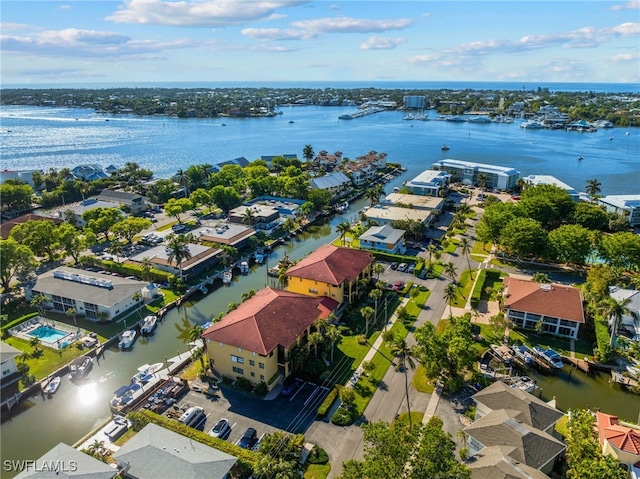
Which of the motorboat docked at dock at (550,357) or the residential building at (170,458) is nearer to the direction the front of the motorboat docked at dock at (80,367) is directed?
the motorboat docked at dock

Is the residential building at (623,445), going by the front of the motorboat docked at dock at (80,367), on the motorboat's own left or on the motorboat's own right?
on the motorboat's own right

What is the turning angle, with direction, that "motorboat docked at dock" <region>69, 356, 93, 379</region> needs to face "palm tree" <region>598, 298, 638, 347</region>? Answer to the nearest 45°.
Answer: approximately 90° to its right

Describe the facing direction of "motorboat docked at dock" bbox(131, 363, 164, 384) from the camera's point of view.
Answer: facing away from the viewer and to the right of the viewer

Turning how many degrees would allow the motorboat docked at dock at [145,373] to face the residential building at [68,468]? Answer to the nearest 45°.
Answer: approximately 135° to its right

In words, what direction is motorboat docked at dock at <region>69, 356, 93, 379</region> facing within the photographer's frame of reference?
facing away from the viewer and to the right of the viewer

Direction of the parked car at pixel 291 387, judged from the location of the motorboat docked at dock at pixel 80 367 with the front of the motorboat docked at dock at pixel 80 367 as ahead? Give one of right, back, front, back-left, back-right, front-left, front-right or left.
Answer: right

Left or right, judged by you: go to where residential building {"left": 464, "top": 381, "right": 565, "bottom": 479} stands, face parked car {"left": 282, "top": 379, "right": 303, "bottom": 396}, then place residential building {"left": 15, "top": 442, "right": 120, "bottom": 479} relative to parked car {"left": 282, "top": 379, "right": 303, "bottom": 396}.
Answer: left

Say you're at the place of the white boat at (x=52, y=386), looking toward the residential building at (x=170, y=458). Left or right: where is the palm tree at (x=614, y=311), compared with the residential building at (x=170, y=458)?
left

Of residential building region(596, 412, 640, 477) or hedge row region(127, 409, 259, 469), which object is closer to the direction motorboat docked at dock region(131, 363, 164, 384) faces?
the residential building

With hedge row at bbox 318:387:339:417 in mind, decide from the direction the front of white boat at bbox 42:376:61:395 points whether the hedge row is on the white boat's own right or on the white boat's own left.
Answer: on the white boat's own right

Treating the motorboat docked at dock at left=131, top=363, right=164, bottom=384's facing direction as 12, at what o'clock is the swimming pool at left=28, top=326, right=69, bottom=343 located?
The swimming pool is roughly at 9 o'clock from the motorboat docked at dock.

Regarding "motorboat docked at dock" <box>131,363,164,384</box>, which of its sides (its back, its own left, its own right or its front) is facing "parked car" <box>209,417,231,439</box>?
right

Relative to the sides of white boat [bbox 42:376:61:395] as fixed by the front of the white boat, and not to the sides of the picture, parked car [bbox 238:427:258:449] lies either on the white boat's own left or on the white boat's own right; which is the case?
on the white boat's own right

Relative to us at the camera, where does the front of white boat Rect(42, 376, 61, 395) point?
facing away from the viewer and to the right of the viewer
